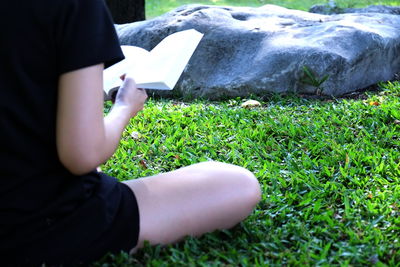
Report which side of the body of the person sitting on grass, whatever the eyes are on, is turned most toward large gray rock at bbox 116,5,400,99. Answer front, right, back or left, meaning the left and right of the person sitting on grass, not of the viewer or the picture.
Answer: front

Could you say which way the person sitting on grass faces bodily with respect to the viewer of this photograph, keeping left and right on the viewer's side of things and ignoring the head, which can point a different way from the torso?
facing away from the viewer and to the right of the viewer

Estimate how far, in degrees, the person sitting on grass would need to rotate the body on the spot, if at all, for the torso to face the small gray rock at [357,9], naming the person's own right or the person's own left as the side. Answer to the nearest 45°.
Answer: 0° — they already face it

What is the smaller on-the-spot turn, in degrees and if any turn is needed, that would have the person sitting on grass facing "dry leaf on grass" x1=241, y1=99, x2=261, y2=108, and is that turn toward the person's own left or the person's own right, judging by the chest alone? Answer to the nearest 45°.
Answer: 0° — they already face it
